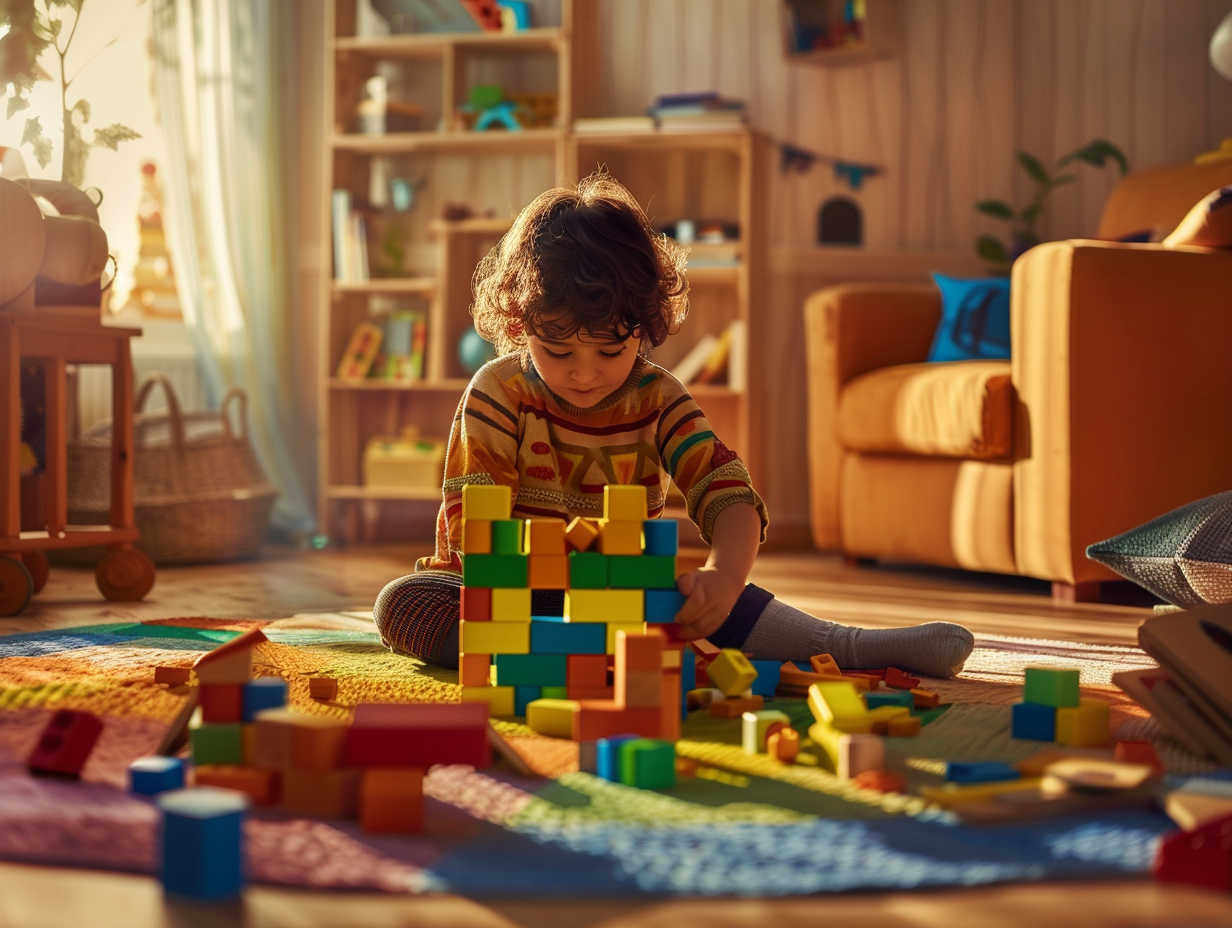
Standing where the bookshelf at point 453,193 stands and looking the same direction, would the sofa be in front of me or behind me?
in front

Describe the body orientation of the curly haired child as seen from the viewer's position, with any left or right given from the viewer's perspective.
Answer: facing the viewer

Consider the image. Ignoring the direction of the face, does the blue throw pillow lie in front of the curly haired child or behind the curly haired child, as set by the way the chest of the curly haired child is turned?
behind

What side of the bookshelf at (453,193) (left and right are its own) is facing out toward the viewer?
front

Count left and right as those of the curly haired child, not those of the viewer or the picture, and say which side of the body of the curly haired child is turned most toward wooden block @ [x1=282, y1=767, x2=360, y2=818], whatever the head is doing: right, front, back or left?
front

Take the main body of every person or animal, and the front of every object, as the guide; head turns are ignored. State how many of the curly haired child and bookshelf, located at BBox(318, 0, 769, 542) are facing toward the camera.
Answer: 2

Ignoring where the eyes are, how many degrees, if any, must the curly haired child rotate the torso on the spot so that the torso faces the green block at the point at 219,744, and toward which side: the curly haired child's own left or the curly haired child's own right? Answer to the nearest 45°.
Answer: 0° — they already face it

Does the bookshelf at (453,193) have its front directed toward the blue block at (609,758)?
yes
